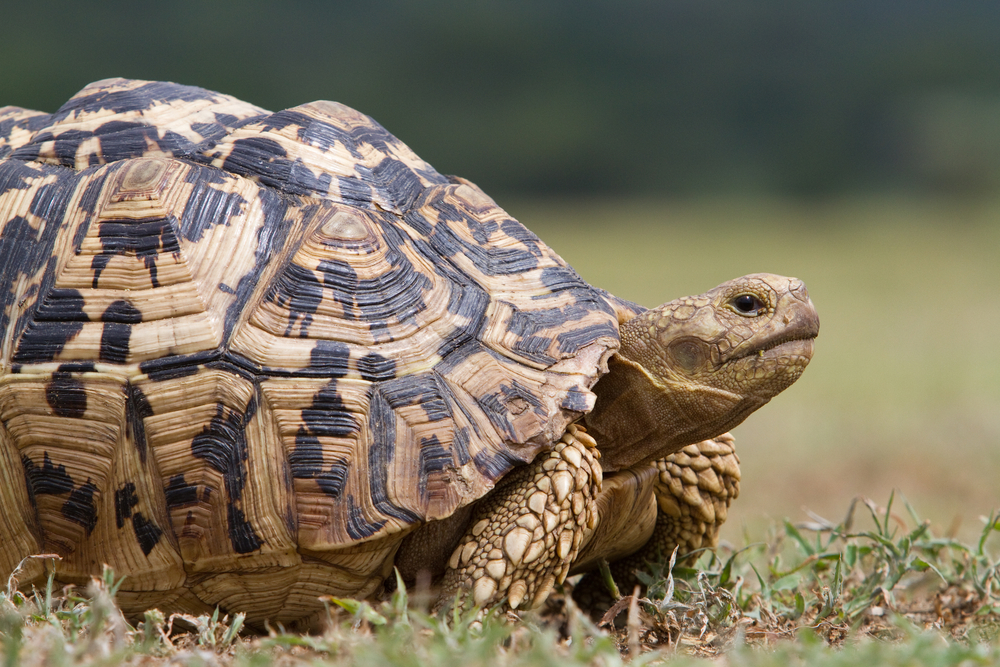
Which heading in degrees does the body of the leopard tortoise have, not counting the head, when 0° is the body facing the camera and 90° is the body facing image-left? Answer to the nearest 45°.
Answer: approximately 270°
